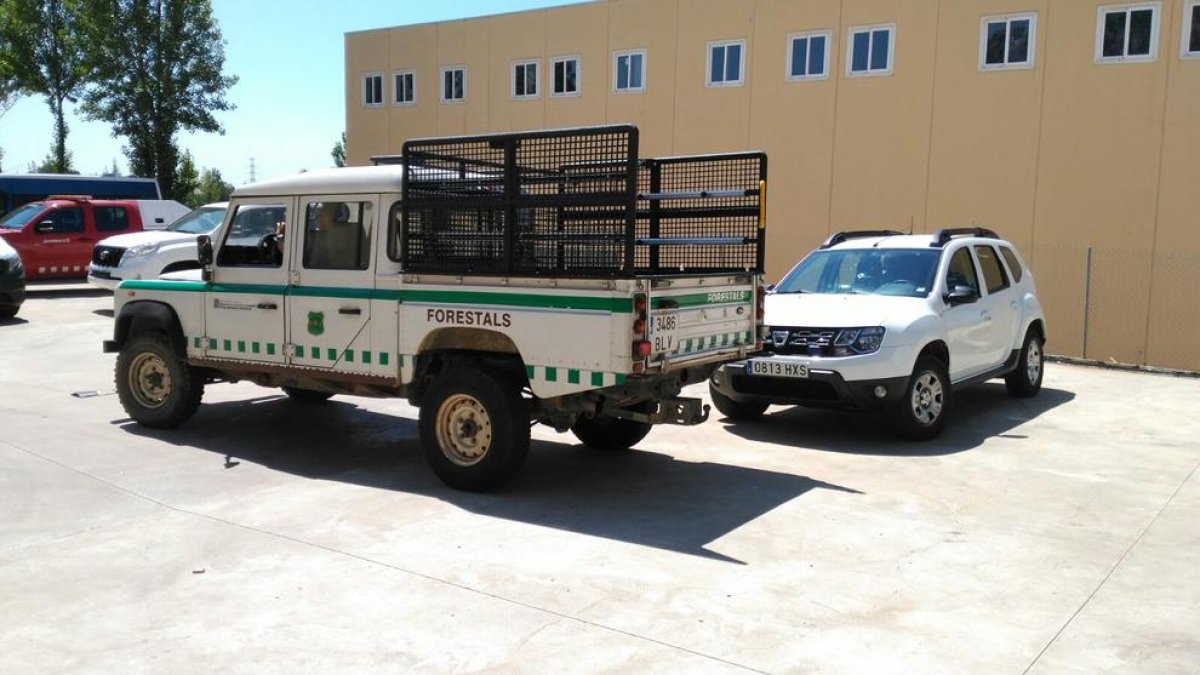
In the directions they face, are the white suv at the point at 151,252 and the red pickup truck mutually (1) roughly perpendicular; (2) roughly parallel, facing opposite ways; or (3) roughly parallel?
roughly parallel

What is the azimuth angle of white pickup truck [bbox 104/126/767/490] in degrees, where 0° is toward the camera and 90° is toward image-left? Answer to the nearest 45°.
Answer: approximately 135°

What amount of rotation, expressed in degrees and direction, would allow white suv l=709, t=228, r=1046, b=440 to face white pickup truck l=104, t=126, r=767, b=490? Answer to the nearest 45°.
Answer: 0° — it already faces it

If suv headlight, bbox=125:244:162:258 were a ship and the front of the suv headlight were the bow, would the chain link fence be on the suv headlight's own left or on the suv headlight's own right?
on the suv headlight's own left

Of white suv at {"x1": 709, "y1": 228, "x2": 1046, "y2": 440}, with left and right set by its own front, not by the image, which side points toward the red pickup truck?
right

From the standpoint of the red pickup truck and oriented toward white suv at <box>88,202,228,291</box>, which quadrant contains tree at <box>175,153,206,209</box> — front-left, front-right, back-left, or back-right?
back-left

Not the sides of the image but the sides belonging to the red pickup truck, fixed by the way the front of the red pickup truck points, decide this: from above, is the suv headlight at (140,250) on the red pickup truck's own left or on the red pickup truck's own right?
on the red pickup truck's own left

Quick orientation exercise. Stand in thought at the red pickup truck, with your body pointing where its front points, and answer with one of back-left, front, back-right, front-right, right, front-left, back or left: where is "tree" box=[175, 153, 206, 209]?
back-right

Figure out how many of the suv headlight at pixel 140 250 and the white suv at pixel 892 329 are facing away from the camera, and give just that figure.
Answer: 0

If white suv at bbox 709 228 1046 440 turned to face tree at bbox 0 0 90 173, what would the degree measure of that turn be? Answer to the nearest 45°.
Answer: approximately 90° to its right

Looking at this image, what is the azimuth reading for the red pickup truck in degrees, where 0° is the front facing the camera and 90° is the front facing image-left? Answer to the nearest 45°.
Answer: approximately 45°

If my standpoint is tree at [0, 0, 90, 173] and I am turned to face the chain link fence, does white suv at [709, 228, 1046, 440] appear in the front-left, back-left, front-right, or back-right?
front-right
